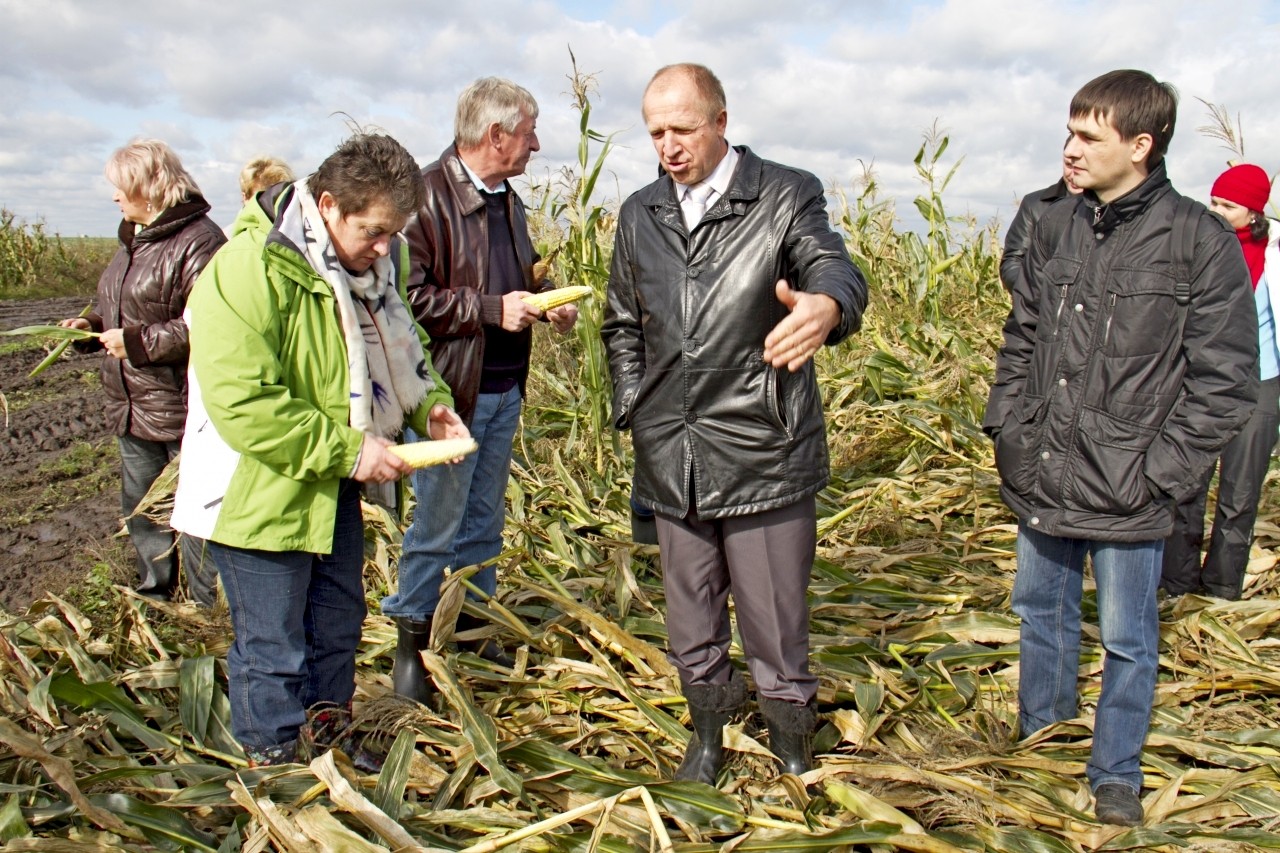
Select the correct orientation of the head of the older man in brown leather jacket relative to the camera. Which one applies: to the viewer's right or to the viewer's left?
to the viewer's right

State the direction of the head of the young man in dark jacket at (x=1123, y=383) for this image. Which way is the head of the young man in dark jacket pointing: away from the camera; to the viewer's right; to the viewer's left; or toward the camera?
to the viewer's left

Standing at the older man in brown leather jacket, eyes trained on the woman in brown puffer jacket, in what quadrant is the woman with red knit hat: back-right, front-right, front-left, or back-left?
back-right

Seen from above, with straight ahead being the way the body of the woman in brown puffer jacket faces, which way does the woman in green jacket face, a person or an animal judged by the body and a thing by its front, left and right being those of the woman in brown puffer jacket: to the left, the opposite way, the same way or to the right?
to the left

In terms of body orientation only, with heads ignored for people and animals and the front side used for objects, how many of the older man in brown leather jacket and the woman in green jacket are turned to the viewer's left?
0

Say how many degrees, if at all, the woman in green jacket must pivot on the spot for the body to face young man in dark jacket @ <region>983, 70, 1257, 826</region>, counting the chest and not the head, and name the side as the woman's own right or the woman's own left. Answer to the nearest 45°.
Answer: approximately 45° to the woman's own left

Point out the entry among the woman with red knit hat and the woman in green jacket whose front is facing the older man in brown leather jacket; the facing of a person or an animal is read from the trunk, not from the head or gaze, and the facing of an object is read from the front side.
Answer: the woman with red knit hat

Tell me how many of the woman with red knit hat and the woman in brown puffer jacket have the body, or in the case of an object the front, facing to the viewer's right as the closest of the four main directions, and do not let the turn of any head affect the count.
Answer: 0

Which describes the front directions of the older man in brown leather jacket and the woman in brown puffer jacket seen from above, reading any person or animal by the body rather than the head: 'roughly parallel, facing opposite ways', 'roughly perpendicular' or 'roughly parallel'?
roughly perpendicular

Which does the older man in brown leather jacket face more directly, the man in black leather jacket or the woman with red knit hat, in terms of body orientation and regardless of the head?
the man in black leather jacket

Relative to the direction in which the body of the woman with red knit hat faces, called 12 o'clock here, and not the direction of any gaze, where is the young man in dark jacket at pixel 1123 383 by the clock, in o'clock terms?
The young man in dark jacket is roughly at 11 o'clock from the woman with red knit hat.
